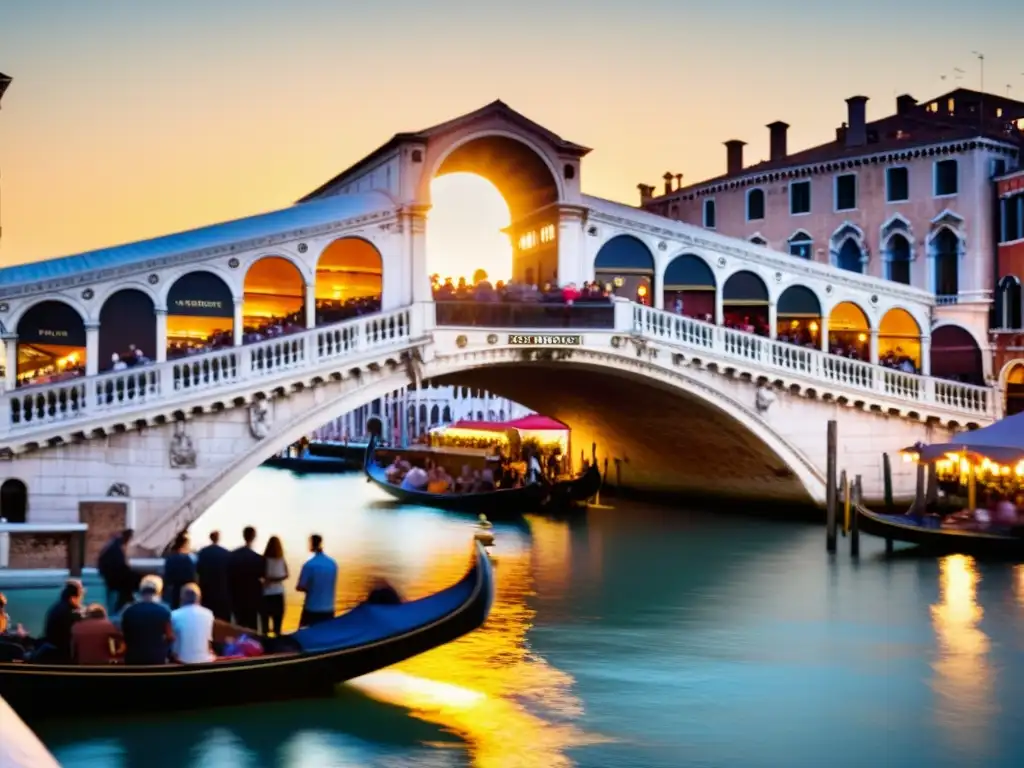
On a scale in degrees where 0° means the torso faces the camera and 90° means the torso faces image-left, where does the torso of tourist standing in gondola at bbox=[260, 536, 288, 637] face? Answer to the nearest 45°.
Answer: approximately 180°

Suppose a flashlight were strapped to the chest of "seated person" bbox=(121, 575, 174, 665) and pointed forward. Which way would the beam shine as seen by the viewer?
away from the camera

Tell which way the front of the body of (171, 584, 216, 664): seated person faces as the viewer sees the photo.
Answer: away from the camera

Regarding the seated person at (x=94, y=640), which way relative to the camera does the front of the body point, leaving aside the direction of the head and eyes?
away from the camera

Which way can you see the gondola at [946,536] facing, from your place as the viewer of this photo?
facing to the left of the viewer

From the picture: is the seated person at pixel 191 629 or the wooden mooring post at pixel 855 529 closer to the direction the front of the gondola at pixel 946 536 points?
the wooden mooring post
